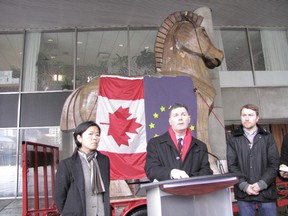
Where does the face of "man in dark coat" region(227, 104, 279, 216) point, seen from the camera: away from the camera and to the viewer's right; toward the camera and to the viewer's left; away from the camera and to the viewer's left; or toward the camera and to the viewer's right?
toward the camera and to the viewer's left

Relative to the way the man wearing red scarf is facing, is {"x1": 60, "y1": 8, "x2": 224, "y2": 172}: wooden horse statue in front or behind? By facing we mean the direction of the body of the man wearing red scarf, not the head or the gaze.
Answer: behind

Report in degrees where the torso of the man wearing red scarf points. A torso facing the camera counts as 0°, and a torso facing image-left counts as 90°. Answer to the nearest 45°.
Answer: approximately 0°

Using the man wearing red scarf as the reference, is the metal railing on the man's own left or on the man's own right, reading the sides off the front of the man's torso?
on the man's own right

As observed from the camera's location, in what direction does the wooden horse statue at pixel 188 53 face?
facing to the right of the viewer

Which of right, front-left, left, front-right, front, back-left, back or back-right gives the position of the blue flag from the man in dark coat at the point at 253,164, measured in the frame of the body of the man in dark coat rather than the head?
back-right

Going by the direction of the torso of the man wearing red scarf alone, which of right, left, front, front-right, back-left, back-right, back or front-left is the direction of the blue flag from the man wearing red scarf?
back

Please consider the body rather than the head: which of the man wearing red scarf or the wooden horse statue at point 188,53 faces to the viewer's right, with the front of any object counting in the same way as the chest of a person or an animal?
the wooden horse statue

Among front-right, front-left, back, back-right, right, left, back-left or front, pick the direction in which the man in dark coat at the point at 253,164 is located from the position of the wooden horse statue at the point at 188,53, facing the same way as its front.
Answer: right
